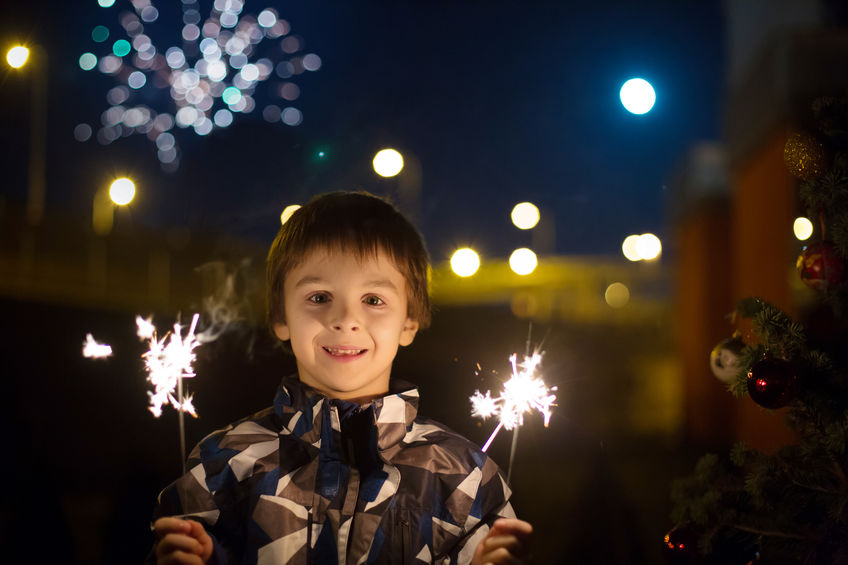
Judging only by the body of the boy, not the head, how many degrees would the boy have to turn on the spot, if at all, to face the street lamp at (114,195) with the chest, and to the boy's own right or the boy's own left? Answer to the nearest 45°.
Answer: approximately 135° to the boy's own right

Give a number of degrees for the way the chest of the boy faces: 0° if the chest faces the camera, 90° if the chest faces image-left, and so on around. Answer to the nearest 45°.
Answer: approximately 0°

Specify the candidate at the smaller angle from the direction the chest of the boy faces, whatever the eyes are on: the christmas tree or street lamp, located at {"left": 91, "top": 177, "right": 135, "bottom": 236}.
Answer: the christmas tree

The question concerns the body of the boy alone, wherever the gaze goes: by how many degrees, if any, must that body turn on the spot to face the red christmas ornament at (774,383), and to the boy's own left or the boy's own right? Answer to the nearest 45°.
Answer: approximately 90° to the boy's own left

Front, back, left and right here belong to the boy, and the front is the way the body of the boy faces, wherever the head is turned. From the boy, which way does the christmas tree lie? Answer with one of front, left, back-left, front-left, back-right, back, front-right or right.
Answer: left

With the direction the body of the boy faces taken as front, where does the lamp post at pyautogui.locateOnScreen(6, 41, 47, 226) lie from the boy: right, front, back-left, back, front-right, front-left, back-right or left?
back-right
